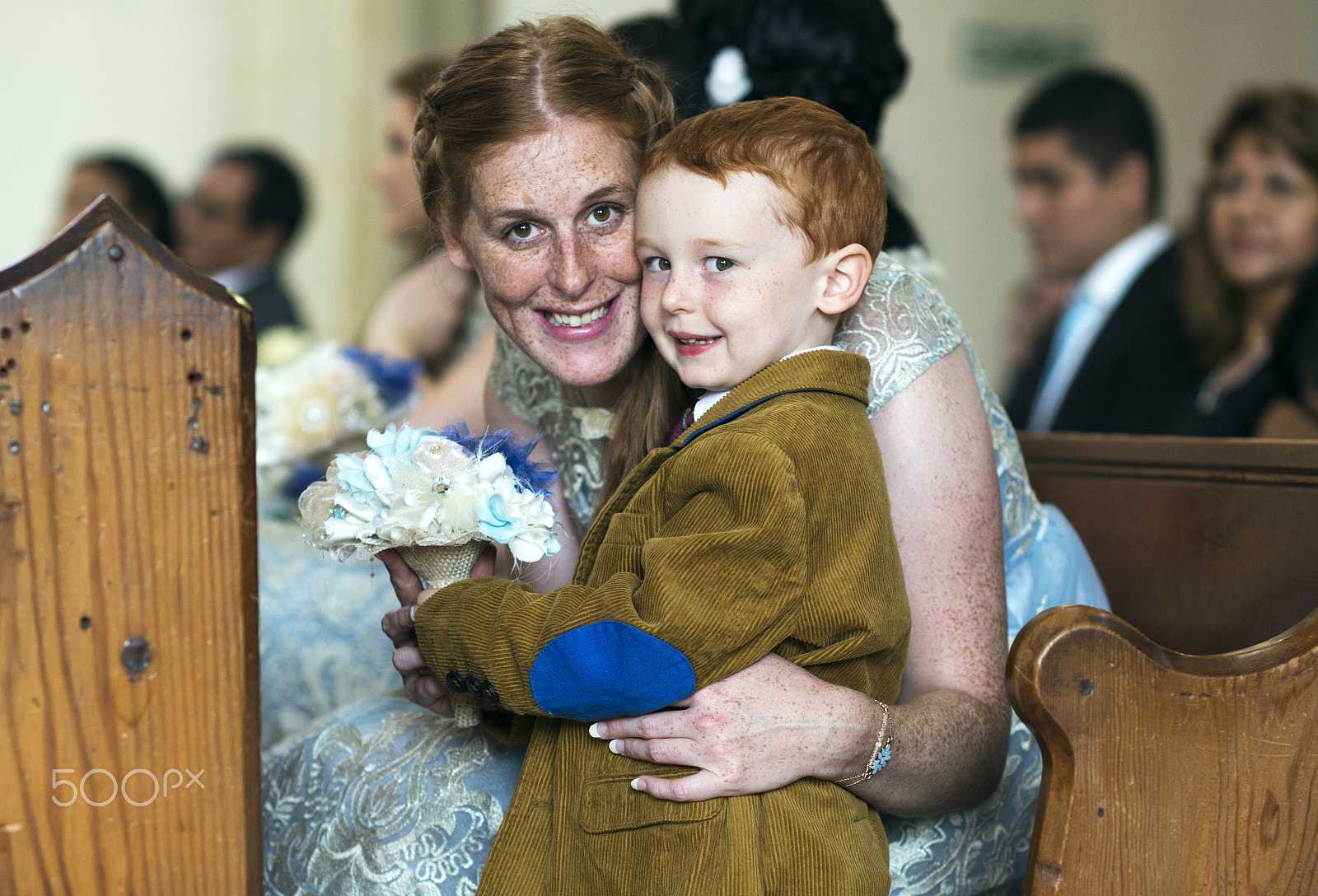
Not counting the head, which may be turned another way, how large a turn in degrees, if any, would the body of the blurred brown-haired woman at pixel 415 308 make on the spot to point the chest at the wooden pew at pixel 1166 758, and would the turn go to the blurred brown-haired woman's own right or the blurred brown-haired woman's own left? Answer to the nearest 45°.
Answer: approximately 90° to the blurred brown-haired woman's own left

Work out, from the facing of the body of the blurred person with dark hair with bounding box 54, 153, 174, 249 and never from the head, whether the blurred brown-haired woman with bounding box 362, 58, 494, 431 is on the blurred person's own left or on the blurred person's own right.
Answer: on the blurred person's own left

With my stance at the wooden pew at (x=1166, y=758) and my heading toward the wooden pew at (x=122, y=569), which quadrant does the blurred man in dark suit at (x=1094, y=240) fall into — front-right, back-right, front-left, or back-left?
back-right

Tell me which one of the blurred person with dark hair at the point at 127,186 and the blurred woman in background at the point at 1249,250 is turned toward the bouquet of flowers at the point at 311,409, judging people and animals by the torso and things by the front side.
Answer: the blurred woman in background

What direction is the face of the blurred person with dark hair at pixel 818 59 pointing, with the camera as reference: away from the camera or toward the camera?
away from the camera
